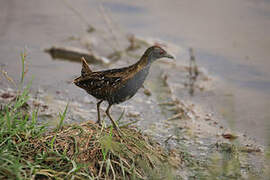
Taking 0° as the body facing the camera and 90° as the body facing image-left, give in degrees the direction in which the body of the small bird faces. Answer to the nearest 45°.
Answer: approximately 270°
